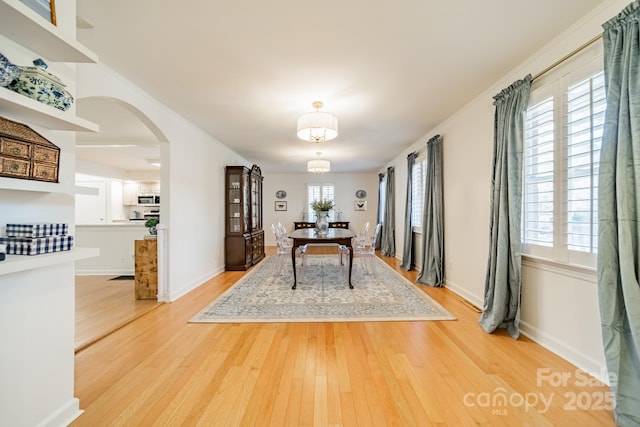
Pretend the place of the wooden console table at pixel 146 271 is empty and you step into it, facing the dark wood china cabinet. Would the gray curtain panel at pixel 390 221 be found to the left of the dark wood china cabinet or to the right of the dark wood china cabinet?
right

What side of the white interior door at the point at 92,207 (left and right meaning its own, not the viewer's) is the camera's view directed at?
front

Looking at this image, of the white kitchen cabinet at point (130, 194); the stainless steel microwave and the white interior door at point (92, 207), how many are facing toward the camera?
3

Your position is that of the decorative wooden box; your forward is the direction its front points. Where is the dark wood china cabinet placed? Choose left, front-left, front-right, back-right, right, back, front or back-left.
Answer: left

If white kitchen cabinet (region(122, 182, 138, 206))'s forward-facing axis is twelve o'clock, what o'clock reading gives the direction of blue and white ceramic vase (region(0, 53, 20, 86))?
The blue and white ceramic vase is roughly at 12 o'clock from the white kitchen cabinet.

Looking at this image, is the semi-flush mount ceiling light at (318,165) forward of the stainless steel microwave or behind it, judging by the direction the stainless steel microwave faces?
forward

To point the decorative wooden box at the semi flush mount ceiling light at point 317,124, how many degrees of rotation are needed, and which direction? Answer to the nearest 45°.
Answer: approximately 45° to its left

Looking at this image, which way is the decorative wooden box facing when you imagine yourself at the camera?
facing the viewer and to the right of the viewer

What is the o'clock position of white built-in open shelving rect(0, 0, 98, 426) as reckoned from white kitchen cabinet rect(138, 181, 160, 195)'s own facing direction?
white built-in open shelving rect(0, 0, 98, 426) is roughly at 12 o'clock from white kitchen cabinet rect(138, 181, 160, 195).

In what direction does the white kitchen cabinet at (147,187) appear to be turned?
toward the camera

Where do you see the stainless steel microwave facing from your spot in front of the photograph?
facing the viewer

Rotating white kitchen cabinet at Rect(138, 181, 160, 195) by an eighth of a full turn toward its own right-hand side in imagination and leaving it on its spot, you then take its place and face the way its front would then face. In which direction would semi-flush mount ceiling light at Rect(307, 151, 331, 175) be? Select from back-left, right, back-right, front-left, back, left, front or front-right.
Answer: left

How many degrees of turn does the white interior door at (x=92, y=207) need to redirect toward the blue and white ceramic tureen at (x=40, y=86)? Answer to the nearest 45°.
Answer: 0° — it already faces it
